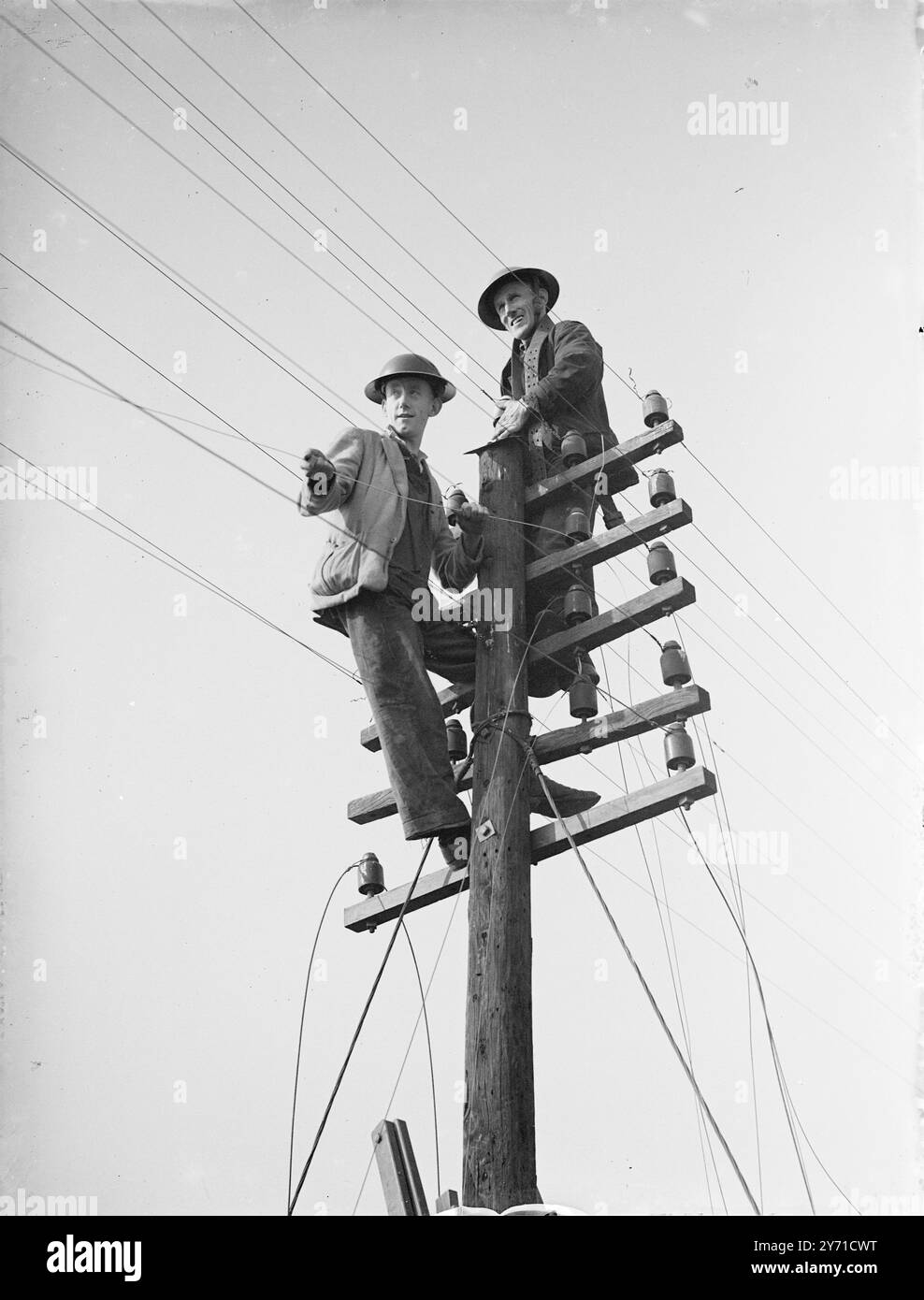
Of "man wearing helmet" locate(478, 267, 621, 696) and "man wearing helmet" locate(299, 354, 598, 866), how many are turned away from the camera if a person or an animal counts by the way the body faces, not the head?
0

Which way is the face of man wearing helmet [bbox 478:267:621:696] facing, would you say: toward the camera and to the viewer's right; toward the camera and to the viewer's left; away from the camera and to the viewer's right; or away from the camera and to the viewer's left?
toward the camera and to the viewer's left

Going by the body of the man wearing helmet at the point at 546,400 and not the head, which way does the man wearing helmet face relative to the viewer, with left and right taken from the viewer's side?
facing the viewer and to the left of the viewer
